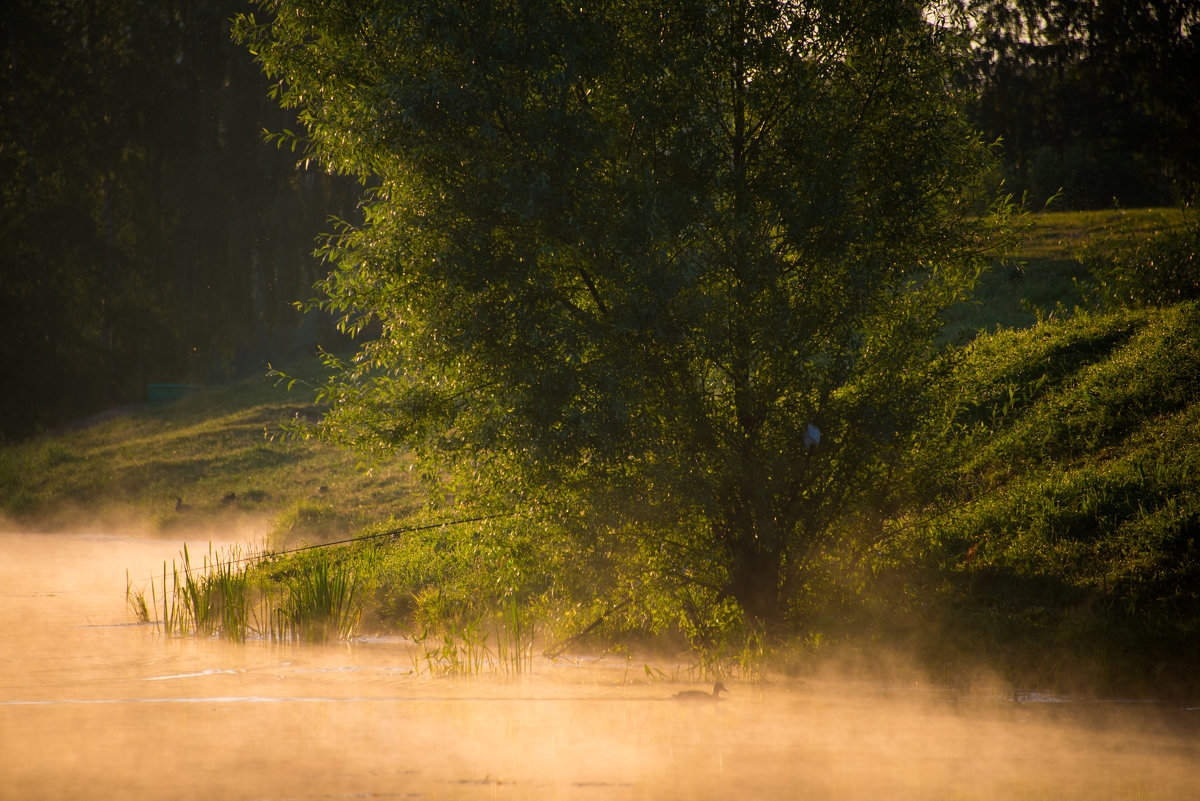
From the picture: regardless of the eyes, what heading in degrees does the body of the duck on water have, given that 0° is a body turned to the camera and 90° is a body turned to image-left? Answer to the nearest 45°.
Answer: approximately 270°
